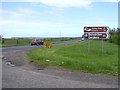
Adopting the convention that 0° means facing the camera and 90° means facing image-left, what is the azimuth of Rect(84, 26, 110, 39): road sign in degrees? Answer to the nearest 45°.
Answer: approximately 0°
